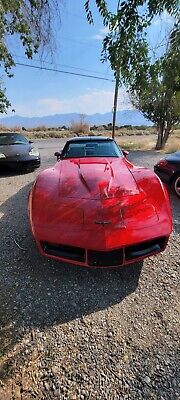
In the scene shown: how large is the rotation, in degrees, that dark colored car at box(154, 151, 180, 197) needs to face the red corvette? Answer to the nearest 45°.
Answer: approximately 135° to its right

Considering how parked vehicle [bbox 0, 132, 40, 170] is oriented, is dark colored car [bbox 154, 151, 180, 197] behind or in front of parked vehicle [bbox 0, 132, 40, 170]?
in front

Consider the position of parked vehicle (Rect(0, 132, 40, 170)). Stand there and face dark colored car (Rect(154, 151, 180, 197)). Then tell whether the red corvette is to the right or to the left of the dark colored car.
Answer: right

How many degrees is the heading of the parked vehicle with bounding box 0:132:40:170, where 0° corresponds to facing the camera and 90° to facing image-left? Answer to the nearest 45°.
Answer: approximately 315°

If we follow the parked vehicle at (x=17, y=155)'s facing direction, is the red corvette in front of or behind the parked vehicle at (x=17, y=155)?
in front

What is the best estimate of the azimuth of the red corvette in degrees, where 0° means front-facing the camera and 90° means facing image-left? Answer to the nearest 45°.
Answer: approximately 0°
